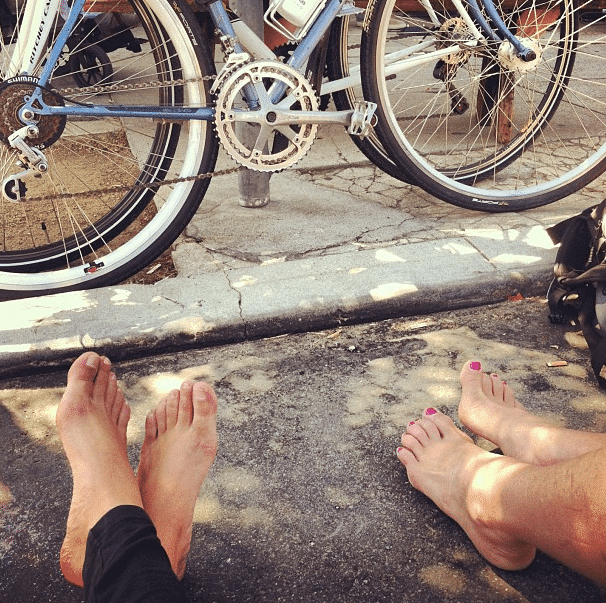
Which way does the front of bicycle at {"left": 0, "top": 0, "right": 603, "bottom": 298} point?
to the viewer's right

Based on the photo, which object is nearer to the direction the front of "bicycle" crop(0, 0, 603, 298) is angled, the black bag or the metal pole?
the black bag

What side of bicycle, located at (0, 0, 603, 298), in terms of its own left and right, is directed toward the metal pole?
left
